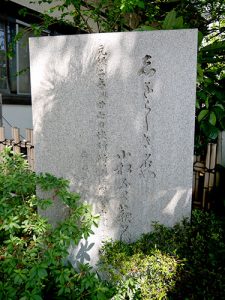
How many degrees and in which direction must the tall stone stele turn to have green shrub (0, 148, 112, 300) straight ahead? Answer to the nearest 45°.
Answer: approximately 45° to its right

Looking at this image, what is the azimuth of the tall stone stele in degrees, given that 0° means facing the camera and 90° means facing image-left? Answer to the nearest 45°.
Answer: approximately 0°

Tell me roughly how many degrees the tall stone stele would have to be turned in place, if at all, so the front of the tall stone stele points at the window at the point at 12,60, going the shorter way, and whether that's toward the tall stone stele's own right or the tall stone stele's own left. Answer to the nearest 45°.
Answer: approximately 135° to the tall stone stele's own right

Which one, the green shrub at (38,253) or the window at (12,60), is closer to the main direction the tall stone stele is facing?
the green shrub
